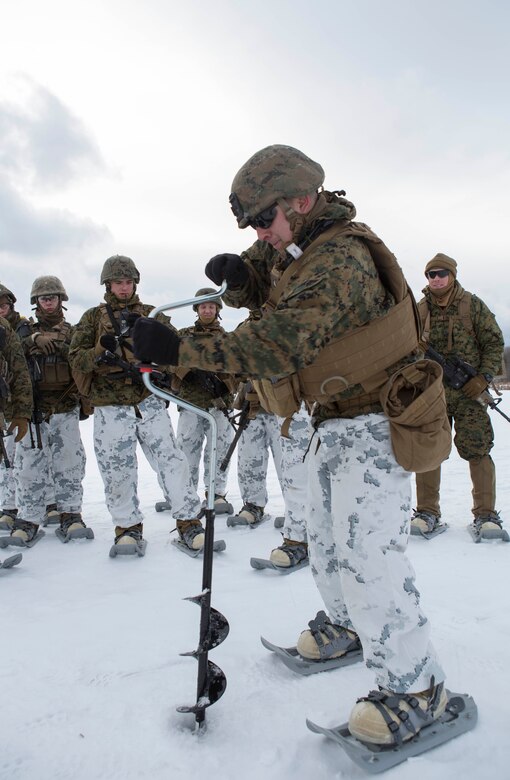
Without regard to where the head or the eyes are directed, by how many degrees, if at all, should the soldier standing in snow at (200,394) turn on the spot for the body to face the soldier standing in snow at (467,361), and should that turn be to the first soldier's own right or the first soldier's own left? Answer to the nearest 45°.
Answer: approximately 45° to the first soldier's own left

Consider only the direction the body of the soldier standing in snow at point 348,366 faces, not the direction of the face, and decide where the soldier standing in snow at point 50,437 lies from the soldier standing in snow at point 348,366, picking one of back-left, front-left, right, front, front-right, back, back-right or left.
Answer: front-right

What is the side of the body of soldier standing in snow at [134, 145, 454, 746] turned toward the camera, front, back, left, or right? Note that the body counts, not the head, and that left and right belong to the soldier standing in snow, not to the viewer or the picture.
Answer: left

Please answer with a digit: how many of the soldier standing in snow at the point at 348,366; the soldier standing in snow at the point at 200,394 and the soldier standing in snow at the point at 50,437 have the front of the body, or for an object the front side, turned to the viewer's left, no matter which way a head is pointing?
1

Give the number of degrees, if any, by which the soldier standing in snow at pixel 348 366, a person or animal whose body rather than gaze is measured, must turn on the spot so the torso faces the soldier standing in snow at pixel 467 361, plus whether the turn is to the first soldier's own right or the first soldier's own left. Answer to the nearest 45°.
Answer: approximately 135° to the first soldier's own right

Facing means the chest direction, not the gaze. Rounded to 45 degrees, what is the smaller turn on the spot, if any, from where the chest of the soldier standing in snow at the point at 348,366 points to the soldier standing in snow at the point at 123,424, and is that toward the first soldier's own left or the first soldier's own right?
approximately 45° to the first soldier's own right

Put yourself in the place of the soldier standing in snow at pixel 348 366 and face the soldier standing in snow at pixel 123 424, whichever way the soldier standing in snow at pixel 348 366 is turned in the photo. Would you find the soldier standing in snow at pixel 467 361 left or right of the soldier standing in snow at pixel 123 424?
right

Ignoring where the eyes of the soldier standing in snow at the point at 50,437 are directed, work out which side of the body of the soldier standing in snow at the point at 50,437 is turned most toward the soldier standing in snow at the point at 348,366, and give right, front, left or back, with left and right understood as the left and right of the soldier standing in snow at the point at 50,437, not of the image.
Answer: front

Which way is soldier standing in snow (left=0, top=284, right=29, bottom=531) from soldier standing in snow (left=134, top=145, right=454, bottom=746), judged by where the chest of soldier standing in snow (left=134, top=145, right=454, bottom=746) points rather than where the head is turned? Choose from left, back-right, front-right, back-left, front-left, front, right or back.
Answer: front-right

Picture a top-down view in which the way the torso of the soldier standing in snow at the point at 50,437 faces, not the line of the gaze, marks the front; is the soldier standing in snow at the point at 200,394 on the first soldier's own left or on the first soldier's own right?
on the first soldier's own left

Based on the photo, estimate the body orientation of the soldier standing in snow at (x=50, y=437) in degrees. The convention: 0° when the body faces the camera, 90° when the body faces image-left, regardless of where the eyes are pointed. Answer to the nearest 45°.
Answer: approximately 0°

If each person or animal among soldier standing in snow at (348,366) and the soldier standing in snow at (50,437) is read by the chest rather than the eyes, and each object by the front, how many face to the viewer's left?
1
